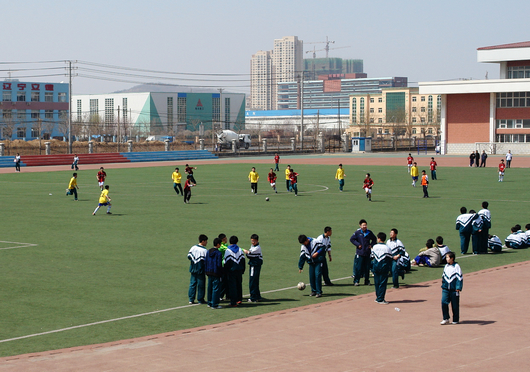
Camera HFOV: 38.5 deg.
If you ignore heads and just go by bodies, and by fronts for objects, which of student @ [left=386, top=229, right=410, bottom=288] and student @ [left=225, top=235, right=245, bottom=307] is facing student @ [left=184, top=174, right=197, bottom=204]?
student @ [left=225, top=235, right=245, bottom=307]

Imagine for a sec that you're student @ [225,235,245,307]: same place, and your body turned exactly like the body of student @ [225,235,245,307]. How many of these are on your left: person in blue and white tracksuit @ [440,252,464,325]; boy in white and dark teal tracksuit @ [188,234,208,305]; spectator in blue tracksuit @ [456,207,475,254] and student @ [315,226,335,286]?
1

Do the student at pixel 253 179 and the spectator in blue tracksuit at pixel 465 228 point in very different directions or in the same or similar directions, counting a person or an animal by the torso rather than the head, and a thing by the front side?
very different directions

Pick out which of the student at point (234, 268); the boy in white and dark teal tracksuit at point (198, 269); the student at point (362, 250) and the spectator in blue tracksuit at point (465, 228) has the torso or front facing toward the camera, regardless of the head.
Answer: the student at point (362, 250)

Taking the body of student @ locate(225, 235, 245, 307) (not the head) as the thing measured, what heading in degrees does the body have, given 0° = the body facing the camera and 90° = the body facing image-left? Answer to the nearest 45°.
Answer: approximately 180°

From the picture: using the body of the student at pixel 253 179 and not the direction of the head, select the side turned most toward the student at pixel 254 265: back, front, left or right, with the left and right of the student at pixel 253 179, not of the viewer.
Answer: front

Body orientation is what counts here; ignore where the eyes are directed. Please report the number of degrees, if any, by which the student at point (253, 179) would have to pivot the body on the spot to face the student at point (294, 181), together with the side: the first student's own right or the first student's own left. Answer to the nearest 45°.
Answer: approximately 90° to the first student's own left
